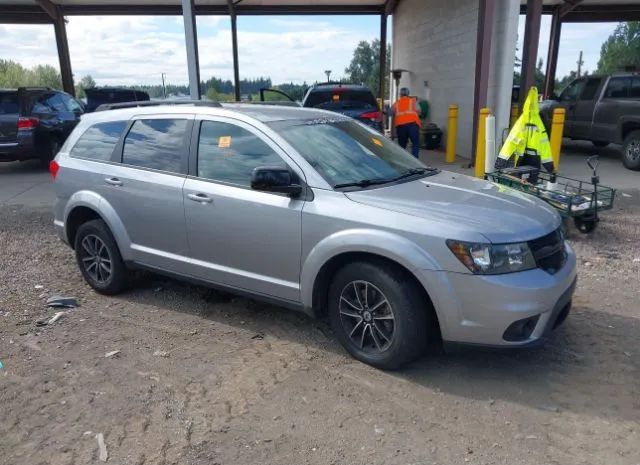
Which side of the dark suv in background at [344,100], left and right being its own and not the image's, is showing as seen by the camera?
back

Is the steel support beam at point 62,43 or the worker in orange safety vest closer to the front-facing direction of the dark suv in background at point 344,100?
the steel support beam

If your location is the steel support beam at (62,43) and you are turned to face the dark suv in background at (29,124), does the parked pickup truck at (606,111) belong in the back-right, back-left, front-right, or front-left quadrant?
front-left

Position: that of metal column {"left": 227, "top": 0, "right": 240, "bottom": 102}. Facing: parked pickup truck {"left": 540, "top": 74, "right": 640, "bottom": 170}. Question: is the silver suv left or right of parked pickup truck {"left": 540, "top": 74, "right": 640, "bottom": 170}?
right

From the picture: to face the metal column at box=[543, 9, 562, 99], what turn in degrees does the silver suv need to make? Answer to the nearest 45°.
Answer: approximately 90° to its left

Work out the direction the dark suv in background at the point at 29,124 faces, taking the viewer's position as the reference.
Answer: facing away from the viewer and to the right of the viewer

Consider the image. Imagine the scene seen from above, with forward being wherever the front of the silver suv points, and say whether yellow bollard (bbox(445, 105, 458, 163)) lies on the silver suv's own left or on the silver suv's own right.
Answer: on the silver suv's own left

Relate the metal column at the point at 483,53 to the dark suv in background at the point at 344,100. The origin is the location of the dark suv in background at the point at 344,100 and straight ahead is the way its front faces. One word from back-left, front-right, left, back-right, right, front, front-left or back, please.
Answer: right

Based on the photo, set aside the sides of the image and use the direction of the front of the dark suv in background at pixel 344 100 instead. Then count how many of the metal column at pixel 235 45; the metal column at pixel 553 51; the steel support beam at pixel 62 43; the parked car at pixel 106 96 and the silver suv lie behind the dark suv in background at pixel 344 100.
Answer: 1

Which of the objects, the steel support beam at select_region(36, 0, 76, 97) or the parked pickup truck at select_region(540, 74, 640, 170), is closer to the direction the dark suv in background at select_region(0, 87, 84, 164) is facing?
the steel support beam

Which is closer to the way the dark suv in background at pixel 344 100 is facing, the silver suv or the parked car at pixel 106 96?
the parked car

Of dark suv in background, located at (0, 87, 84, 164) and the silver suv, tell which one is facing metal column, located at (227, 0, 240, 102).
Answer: the dark suv in background
